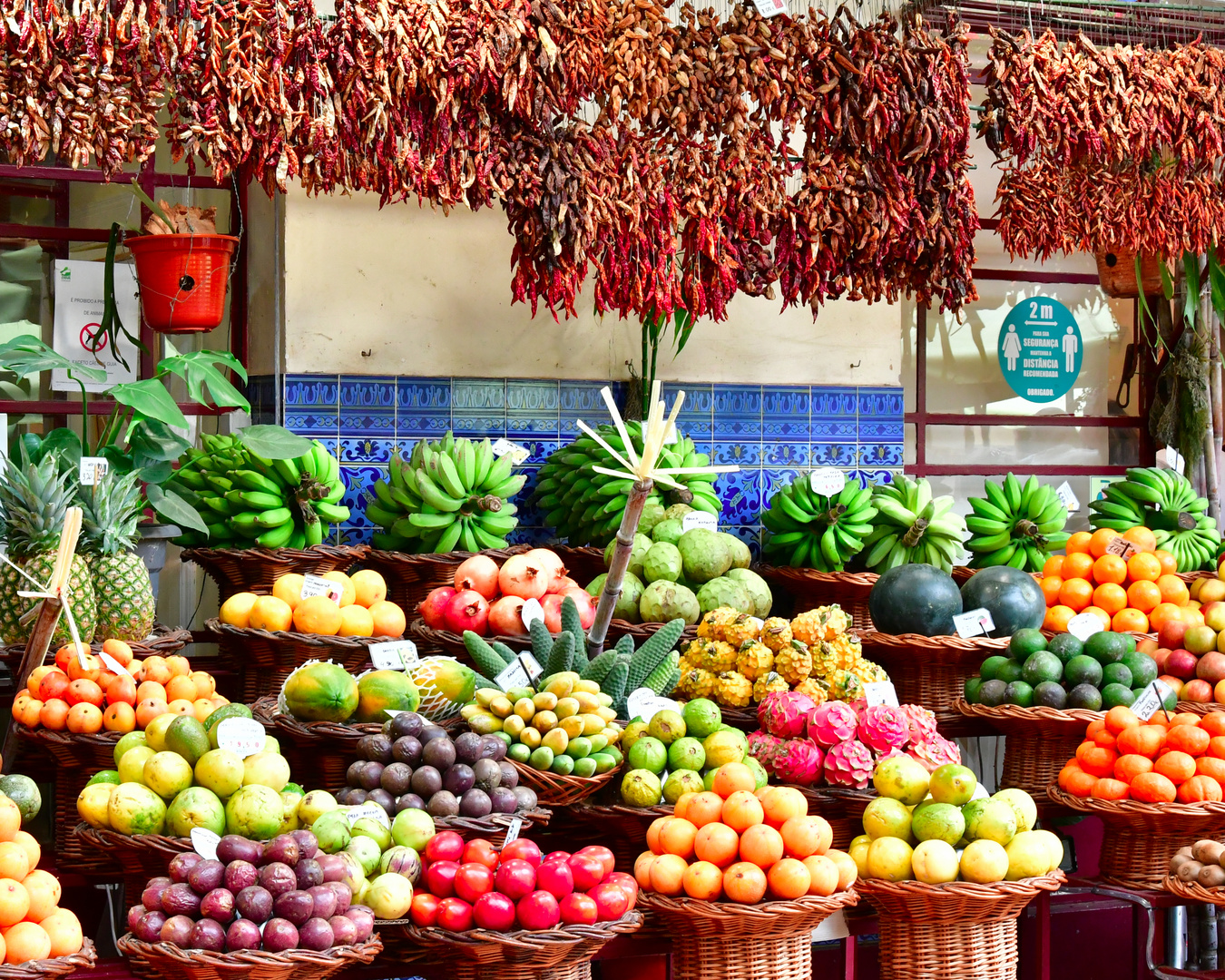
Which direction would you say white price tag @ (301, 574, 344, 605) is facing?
toward the camera

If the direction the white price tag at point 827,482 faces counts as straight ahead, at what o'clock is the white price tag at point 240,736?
the white price tag at point 240,736 is roughly at 1 o'clock from the white price tag at point 827,482.

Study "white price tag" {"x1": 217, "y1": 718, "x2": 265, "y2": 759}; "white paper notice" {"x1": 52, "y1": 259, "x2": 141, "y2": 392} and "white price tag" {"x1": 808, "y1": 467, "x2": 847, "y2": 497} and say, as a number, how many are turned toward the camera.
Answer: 3

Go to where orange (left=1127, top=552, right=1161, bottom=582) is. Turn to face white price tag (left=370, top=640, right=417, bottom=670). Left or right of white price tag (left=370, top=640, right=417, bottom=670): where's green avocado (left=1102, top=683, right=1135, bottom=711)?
left

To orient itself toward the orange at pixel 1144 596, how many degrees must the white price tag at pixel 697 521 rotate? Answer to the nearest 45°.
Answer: approximately 90° to its left

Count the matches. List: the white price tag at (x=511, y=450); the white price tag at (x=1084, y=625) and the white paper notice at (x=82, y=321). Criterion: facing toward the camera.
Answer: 3

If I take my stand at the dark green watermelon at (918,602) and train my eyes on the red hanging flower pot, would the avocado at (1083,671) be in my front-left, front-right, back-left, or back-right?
back-left

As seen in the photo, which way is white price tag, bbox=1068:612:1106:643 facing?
toward the camera

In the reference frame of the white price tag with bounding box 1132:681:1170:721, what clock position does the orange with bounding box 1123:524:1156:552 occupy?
The orange is roughly at 6 o'clock from the white price tag.

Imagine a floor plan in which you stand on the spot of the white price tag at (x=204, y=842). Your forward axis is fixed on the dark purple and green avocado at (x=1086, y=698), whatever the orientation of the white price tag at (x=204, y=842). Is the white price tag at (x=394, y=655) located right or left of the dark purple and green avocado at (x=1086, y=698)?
left

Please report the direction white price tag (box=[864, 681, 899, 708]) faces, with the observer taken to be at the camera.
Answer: facing the viewer

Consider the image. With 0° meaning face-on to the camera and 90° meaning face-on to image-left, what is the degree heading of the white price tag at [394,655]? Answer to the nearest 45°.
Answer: approximately 0°

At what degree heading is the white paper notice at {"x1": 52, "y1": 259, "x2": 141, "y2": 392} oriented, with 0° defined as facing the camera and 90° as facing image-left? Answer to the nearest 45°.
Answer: approximately 0°
